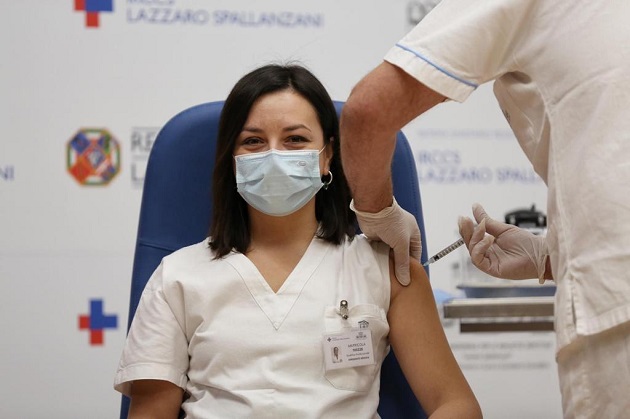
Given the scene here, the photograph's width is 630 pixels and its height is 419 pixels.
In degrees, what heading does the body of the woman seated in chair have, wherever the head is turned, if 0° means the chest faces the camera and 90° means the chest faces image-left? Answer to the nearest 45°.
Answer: approximately 0°

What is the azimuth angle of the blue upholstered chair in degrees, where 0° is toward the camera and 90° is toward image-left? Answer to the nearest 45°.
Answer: approximately 0°
